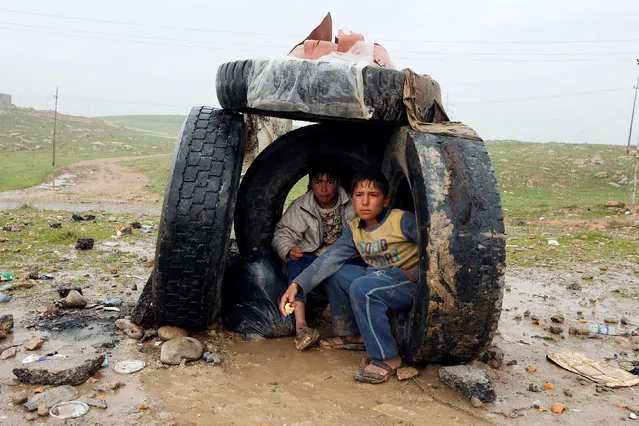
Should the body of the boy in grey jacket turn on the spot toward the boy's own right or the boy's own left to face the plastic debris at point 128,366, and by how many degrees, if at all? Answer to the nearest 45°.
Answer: approximately 45° to the boy's own right

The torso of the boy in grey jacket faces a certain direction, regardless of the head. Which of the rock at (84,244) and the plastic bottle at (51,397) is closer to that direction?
the plastic bottle

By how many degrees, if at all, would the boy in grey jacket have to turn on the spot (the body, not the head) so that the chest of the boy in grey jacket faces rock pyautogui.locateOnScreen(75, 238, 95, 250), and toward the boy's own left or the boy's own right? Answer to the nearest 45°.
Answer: approximately 135° to the boy's own right

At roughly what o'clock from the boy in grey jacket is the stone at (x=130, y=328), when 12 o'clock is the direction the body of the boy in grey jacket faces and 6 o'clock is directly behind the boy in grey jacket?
The stone is roughly at 2 o'clock from the boy in grey jacket.

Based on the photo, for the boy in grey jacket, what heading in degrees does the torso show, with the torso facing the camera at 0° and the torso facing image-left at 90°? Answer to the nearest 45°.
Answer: approximately 0°

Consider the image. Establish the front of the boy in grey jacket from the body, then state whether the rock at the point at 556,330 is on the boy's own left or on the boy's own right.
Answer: on the boy's own left

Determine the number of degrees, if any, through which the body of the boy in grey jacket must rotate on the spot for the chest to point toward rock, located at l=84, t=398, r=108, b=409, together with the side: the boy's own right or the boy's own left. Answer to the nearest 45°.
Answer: approximately 45° to the boy's own right
